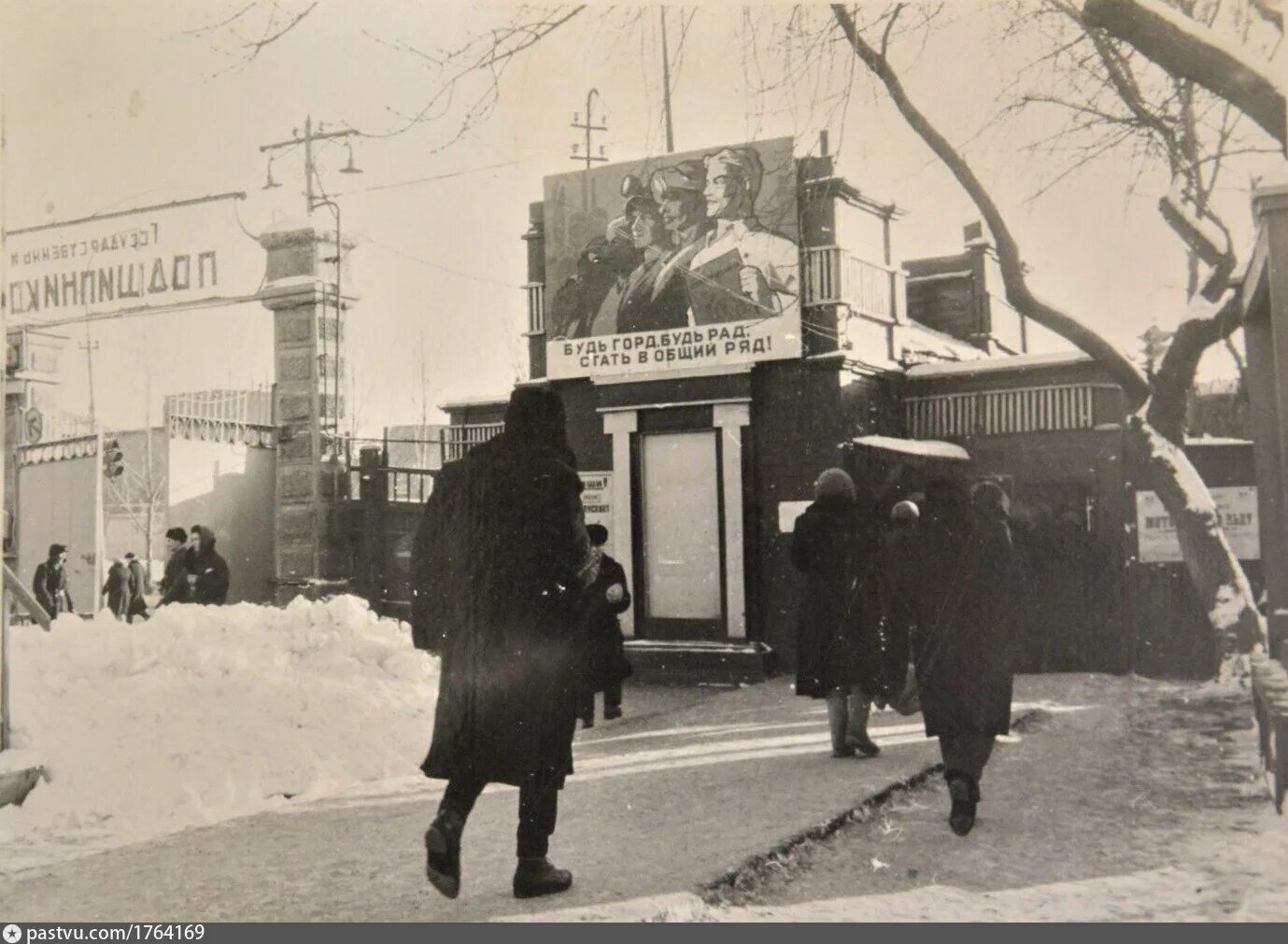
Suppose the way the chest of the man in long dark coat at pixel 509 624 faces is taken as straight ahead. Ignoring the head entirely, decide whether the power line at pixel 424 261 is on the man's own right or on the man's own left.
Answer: on the man's own left

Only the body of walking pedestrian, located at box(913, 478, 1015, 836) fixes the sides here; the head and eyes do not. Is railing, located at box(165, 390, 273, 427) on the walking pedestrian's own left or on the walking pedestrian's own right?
on the walking pedestrian's own left

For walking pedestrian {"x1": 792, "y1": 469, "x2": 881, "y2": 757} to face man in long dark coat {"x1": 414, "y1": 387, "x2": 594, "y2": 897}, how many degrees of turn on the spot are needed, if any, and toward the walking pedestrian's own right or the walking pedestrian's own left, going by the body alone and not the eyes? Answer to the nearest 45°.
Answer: approximately 180°

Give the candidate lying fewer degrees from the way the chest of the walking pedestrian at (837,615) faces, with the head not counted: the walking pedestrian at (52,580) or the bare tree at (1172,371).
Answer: the bare tree

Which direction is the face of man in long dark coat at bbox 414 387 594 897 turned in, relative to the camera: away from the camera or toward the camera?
away from the camera

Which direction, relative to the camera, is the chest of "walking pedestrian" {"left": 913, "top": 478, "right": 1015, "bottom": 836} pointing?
away from the camera

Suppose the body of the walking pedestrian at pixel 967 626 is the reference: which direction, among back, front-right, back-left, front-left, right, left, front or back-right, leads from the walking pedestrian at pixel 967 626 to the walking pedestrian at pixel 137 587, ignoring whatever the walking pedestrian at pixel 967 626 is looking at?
left

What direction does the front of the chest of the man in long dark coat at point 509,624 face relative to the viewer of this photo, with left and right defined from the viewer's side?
facing away from the viewer and to the right of the viewer
